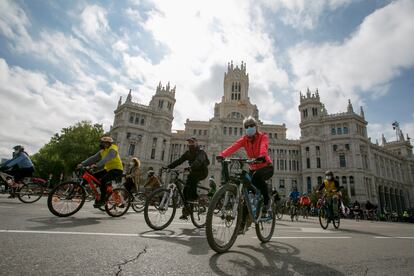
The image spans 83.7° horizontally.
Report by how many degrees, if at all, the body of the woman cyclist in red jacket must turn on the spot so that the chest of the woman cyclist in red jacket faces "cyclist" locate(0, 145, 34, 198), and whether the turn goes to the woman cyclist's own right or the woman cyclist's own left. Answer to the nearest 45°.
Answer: approximately 45° to the woman cyclist's own right

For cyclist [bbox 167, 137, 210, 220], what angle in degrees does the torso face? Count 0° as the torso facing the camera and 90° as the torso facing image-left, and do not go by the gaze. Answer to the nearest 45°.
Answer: approximately 45°

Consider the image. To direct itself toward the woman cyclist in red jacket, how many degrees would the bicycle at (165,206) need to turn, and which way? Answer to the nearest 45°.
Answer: approximately 90° to its left

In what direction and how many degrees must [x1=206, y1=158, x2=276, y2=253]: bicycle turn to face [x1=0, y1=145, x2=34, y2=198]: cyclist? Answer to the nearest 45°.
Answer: approximately 90° to its right

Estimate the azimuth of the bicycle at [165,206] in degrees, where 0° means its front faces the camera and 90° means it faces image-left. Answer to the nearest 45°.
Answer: approximately 45°

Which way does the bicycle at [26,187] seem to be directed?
to the viewer's left

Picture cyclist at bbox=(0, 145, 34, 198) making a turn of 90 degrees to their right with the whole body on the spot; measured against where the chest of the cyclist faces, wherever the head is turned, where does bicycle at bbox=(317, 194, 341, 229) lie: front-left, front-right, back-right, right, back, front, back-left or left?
back-right

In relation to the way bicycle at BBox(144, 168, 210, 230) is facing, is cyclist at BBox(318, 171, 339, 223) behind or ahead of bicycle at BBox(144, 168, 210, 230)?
behind

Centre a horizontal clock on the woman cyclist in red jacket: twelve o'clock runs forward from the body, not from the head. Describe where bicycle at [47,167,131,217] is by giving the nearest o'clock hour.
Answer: The bicycle is roughly at 2 o'clock from the woman cyclist in red jacket.

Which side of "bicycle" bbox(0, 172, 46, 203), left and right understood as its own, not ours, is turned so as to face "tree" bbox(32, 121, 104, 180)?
right

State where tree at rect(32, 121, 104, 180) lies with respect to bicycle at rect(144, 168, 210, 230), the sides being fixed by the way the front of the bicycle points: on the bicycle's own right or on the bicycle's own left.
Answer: on the bicycle's own right

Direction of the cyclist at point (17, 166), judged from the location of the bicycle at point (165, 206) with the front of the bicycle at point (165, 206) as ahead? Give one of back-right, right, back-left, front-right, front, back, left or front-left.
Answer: right
